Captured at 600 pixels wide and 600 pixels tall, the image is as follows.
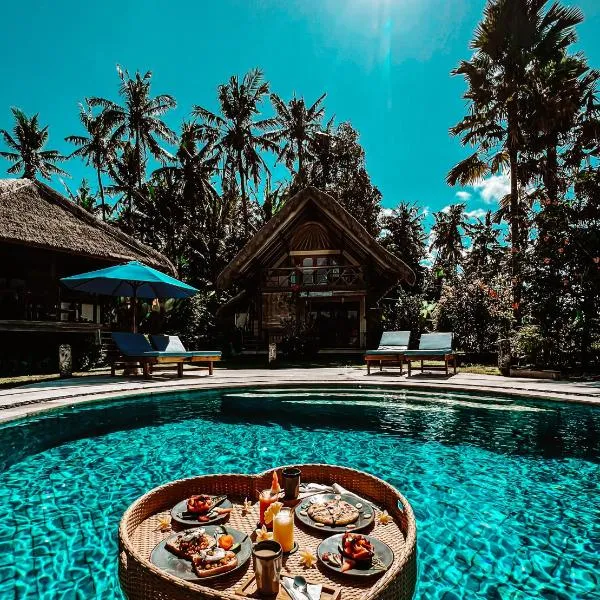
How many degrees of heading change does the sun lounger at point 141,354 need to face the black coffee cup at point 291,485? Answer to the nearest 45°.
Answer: approximately 45° to its right

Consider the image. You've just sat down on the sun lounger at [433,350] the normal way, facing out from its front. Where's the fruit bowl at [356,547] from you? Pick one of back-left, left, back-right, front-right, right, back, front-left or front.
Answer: front-left

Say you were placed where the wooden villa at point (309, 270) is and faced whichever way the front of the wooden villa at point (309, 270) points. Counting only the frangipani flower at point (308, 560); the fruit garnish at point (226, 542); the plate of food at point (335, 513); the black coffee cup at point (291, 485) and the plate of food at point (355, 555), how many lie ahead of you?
5

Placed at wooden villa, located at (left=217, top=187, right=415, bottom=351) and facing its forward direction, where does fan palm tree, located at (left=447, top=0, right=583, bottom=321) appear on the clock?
The fan palm tree is roughly at 10 o'clock from the wooden villa.

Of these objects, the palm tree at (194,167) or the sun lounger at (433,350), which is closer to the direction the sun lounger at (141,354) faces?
the sun lounger

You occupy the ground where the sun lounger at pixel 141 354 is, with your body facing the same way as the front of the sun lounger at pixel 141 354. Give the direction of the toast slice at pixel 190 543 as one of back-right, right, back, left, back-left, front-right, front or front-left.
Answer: front-right

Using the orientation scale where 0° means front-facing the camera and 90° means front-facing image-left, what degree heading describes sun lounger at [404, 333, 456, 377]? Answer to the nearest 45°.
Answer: approximately 45°

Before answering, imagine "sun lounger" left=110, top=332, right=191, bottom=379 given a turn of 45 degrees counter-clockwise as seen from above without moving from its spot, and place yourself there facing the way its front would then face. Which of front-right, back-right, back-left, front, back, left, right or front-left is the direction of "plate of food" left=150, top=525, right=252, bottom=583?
right

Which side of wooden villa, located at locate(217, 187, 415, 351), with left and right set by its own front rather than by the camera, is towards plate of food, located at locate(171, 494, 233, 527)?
front

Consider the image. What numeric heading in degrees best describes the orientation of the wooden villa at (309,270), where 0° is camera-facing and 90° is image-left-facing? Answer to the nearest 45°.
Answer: approximately 0°

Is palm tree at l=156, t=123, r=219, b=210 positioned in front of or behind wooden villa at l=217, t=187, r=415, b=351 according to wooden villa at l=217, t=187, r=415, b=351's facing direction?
behind

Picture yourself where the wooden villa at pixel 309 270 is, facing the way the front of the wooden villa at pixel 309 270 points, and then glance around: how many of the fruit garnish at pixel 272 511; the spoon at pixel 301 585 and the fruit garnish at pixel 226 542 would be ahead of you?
3
